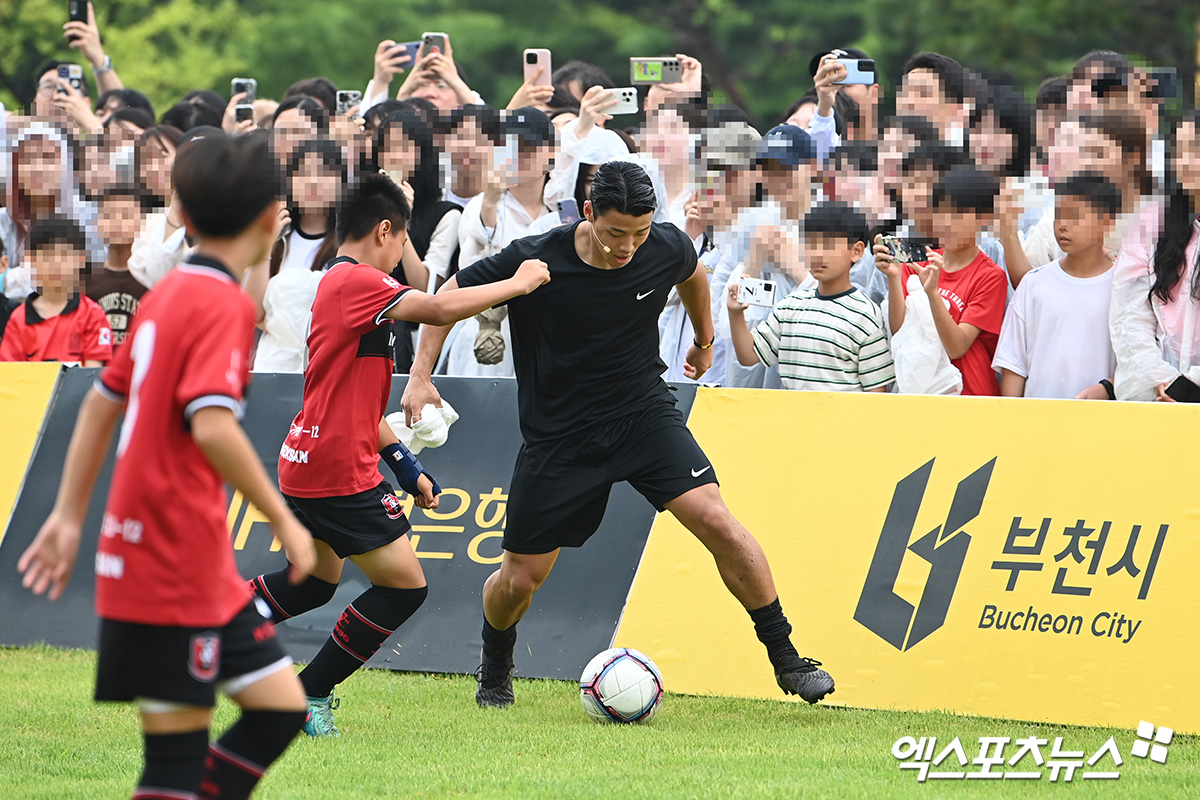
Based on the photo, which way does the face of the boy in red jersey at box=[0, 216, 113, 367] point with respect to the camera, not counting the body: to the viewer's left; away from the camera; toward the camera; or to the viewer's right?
toward the camera

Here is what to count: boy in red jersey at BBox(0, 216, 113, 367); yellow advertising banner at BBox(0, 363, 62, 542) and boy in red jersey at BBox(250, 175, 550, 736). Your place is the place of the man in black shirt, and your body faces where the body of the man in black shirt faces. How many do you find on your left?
0

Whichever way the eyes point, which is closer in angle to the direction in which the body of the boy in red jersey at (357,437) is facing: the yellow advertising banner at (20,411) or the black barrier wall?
the black barrier wall

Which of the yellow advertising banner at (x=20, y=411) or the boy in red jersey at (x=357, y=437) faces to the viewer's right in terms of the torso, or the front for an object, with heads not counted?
the boy in red jersey

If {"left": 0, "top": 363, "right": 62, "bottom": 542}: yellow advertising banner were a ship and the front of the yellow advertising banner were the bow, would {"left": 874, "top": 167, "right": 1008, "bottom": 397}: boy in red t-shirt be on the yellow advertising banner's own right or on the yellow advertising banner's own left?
on the yellow advertising banner's own left

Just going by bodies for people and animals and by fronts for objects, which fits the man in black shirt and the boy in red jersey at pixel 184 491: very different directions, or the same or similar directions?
very different directions

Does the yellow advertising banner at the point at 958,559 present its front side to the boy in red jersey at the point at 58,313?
no

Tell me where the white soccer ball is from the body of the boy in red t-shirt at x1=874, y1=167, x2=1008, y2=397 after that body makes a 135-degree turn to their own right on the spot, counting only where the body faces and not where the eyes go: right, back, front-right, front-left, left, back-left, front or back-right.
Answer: back-left

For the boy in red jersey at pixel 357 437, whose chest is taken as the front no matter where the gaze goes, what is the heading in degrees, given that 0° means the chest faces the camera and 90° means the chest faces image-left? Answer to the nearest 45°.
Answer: approximately 270°

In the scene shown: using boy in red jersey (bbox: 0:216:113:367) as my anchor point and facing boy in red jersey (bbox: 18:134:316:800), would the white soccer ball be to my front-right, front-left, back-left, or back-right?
front-left

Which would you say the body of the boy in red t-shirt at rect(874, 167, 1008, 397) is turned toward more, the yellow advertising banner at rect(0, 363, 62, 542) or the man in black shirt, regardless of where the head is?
the man in black shirt

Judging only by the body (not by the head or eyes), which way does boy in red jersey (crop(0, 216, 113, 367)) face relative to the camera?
toward the camera

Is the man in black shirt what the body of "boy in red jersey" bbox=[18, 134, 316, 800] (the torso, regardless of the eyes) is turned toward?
yes

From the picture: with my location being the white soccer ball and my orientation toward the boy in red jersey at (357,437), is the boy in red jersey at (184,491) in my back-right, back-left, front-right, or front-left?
front-left

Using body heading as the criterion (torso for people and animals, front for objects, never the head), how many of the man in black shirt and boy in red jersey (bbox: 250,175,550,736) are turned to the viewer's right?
1

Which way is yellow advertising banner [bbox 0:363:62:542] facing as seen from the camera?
toward the camera

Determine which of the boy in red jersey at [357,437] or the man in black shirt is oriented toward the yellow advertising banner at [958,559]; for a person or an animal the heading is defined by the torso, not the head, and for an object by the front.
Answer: the boy in red jersey

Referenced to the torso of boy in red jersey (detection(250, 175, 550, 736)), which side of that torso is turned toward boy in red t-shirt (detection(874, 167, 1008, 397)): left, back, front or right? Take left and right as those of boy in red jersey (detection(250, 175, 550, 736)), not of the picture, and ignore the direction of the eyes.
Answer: front

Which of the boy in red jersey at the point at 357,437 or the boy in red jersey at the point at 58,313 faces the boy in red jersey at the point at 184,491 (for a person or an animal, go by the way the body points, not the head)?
the boy in red jersey at the point at 58,313
